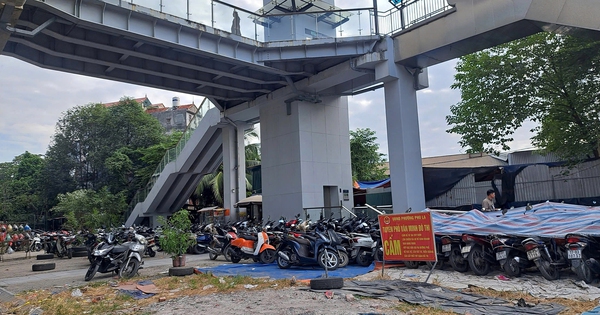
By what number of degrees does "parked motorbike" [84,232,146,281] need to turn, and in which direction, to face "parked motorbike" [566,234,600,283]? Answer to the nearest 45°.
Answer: approximately 90° to its left

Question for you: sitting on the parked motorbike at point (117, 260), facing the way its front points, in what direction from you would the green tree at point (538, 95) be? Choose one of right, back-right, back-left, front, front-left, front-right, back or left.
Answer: back-left

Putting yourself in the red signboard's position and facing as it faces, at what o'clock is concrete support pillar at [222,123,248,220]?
The concrete support pillar is roughly at 5 o'clock from the red signboard.

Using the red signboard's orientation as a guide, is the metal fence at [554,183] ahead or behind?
behind

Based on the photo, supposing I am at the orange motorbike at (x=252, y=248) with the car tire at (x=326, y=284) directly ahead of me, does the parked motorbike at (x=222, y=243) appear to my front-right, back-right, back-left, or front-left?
back-right

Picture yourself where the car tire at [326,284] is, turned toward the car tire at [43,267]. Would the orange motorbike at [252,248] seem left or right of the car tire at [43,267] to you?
right

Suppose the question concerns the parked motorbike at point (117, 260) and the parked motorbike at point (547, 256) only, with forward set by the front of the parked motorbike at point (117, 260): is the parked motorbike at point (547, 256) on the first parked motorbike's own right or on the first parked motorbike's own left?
on the first parked motorbike's own left

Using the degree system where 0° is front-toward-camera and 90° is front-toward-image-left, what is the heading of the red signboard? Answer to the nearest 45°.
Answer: approximately 0°

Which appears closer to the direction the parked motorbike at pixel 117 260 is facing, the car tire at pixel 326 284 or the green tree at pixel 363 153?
the car tire

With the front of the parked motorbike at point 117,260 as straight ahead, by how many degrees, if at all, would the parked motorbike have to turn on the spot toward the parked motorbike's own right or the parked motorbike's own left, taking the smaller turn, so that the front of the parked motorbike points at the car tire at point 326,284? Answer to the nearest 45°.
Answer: approximately 90° to the parked motorbike's own left
